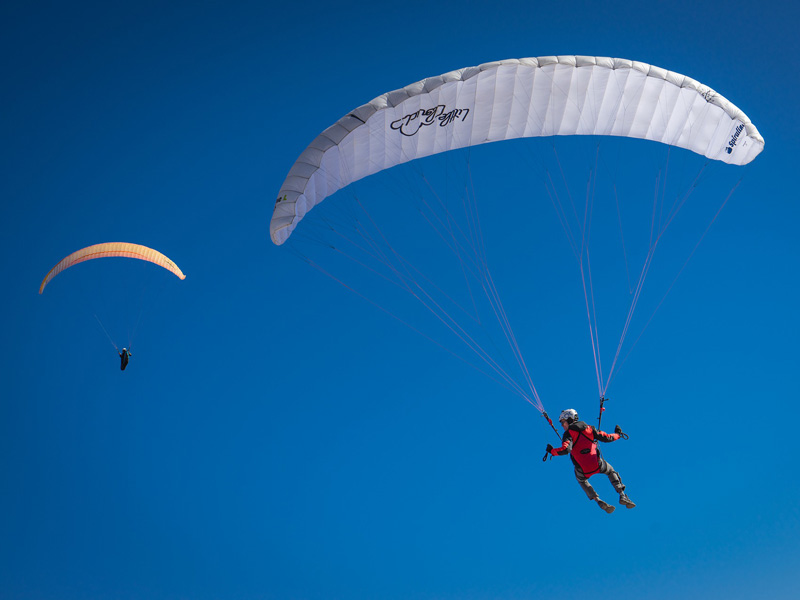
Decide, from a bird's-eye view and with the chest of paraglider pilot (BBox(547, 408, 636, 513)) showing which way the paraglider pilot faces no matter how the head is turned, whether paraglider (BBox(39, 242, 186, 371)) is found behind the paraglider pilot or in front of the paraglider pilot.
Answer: in front
